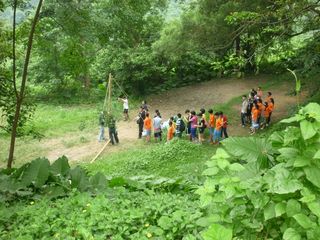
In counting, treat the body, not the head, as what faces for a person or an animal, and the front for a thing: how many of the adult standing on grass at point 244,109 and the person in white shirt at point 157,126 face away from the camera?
1

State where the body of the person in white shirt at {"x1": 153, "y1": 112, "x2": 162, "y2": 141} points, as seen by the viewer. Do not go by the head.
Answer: away from the camera

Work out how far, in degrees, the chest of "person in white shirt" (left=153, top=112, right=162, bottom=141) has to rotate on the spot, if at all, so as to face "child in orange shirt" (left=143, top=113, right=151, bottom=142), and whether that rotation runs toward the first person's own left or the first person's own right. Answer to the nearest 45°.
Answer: approximately 45° to the first person's own left

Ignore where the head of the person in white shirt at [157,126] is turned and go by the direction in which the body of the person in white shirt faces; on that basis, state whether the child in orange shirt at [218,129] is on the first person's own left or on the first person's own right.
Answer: on the first person's own right

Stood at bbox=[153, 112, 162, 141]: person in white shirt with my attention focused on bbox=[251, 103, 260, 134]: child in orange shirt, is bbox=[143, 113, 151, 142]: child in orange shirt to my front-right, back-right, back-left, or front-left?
back-left

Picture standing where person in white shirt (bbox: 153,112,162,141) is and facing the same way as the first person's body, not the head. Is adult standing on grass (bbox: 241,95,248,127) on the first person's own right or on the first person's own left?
on the first person's own right
